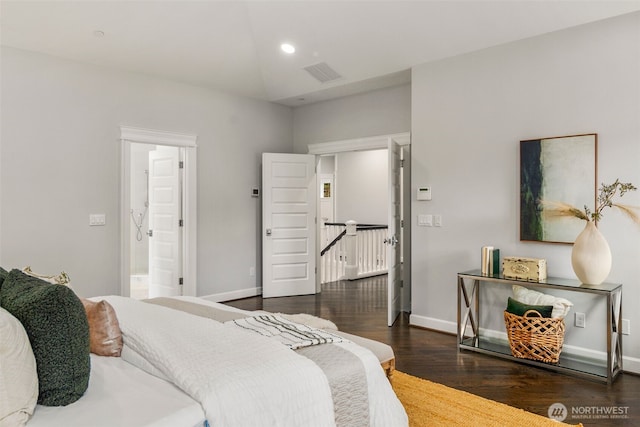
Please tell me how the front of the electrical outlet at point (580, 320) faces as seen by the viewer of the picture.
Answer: facing the viewer

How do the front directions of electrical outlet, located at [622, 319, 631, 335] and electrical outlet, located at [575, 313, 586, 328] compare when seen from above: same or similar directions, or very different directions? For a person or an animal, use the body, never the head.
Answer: same or similar directions

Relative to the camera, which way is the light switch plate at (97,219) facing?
toward the camera

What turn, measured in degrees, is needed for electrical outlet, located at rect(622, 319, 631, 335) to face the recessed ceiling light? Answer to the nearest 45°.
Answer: approximately 90° to its right

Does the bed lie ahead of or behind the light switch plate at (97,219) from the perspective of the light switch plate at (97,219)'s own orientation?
ahead

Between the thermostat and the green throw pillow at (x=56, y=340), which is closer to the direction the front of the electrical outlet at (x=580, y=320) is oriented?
the green throw pillow

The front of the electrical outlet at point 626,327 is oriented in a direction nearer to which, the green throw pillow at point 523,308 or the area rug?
the area rug
